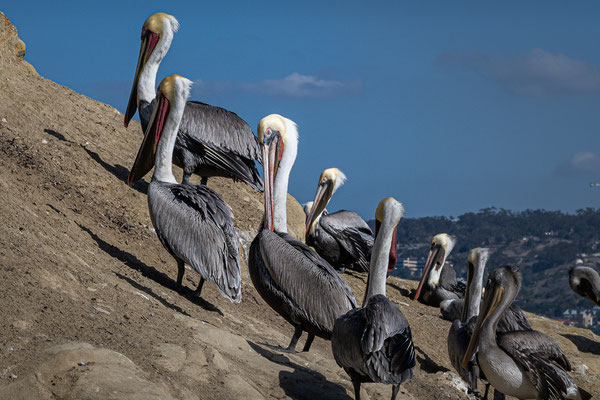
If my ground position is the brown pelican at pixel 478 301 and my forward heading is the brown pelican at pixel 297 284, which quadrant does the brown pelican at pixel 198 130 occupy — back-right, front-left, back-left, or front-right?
front-right

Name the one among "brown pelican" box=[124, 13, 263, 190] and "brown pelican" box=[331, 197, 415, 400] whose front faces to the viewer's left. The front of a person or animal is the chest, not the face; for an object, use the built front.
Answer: "brown pelican" box=[124, 13, 263, 190]

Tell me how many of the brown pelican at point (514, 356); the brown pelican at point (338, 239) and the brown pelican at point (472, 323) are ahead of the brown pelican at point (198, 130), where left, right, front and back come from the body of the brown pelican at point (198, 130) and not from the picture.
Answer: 0

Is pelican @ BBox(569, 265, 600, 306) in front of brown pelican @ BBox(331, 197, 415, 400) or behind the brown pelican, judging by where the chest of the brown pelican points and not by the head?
in front

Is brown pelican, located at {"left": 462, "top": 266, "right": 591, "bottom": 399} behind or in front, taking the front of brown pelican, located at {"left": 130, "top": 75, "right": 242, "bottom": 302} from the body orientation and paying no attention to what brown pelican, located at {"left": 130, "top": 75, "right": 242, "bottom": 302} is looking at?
behind

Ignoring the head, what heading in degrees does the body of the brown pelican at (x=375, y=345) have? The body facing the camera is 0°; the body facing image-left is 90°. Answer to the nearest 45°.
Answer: approximately 180°

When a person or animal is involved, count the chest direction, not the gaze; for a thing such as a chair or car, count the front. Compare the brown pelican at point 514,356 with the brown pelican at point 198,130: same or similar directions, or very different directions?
same or similar directions

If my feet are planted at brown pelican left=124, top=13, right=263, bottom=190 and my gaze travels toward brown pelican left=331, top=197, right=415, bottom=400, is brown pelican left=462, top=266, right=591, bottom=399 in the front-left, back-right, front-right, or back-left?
front-left

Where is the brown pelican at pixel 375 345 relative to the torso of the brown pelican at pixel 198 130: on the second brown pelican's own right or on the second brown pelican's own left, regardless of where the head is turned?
on the second brown pelican's own left

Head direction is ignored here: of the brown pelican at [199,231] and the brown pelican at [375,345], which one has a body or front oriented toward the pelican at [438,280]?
the brown pelican at [375,345]

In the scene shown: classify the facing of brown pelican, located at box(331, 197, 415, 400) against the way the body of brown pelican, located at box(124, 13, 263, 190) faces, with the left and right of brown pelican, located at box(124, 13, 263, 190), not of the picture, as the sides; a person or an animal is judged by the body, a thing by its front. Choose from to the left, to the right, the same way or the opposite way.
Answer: to the right

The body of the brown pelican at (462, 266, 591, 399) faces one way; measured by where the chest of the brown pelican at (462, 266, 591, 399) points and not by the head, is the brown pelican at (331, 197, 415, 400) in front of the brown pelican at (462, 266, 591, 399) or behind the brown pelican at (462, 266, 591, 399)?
in front

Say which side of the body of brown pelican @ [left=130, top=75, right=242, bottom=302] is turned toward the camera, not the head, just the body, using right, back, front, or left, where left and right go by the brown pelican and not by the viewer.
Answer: left

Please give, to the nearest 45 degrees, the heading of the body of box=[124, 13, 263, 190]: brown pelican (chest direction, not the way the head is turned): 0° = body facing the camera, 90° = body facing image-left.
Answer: approximately 90°
